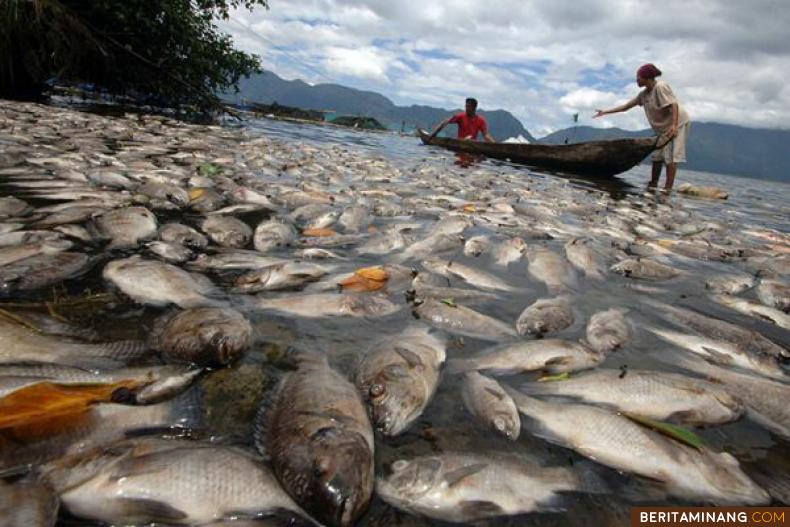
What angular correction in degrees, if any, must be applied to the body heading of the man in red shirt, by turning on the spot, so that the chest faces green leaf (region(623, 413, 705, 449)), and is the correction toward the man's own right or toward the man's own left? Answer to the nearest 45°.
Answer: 0° — they already face it

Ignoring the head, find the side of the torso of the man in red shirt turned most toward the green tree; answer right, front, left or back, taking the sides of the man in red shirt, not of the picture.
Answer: right

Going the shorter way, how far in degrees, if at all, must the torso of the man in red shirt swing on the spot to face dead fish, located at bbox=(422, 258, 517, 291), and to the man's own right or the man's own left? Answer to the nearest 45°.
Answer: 0° — they already face it

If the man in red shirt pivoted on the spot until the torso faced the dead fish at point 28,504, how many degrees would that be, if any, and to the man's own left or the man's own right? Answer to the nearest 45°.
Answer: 0° — they already face it

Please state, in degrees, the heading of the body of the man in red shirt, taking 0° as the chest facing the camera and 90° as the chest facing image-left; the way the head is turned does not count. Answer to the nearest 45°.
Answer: approximately 0°

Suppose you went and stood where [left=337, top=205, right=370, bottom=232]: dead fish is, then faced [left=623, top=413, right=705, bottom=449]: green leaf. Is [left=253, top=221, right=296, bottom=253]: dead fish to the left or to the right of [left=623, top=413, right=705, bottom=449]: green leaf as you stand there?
right
